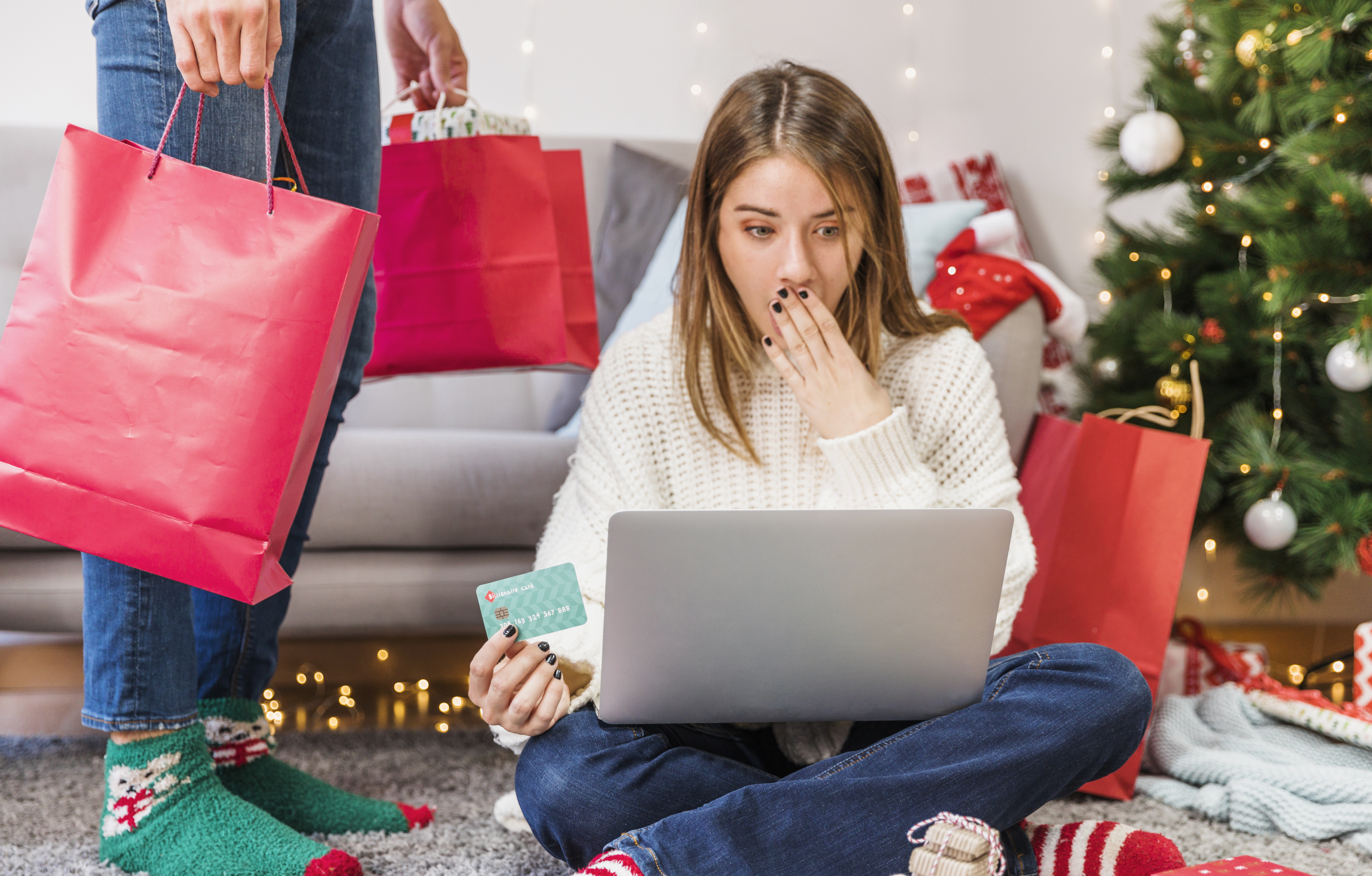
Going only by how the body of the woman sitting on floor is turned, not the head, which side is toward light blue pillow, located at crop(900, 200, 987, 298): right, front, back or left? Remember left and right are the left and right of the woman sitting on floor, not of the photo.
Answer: back

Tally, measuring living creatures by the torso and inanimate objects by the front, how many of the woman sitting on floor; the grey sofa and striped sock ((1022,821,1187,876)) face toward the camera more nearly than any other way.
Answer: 2

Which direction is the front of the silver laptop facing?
away from the camera

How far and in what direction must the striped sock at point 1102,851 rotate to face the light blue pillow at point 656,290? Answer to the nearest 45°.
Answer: approximately 135° to its left

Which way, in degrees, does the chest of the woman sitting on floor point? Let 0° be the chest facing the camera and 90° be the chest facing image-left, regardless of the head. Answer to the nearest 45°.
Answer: approximately 0°

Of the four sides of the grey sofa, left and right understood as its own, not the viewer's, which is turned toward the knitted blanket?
left

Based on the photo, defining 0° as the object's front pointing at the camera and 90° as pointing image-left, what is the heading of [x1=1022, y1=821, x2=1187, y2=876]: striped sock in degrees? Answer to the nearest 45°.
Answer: approximately 270°

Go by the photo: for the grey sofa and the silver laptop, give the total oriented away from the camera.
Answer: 1

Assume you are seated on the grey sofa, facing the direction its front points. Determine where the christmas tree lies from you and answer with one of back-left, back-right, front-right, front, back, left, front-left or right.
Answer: left
